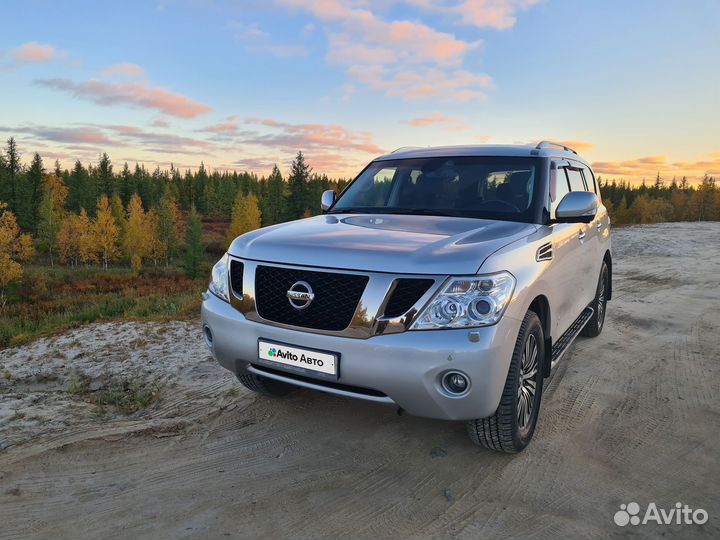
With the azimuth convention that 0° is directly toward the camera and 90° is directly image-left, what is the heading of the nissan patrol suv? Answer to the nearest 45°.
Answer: approximately 45°
